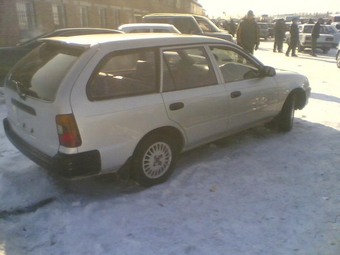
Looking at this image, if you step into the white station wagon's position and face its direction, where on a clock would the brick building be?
The brick building is roughly at 10 o'clock from the white station wagon.

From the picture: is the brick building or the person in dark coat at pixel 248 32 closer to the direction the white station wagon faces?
the person in dark coat

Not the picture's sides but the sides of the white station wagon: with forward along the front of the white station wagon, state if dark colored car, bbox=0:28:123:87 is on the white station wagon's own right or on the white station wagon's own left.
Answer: on the white station wagon's own left

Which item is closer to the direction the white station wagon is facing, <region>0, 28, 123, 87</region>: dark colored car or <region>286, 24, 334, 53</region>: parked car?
the parked car

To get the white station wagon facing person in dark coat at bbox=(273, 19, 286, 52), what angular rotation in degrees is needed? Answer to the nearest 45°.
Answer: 0° — it already faces them

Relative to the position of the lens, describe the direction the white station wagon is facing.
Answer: facing away from the viewer and to the right of the viewer

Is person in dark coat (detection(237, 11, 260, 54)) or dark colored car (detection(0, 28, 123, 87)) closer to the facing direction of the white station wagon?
the person in dark coat

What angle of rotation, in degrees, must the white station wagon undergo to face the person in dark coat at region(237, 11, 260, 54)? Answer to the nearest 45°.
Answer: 0° — it already faces them
